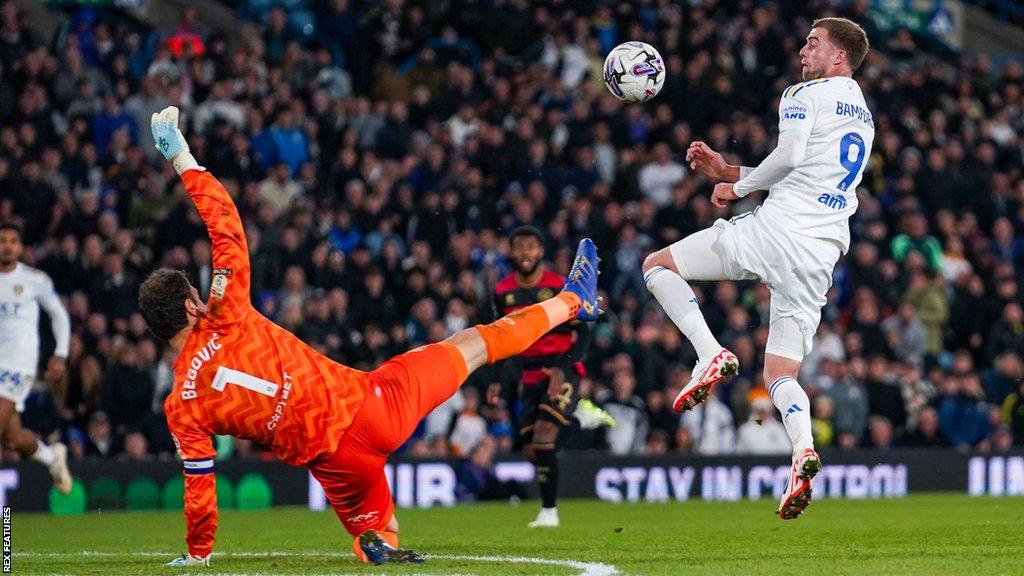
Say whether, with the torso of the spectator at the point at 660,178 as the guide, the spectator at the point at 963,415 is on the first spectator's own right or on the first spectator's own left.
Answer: on the first spectator's own left

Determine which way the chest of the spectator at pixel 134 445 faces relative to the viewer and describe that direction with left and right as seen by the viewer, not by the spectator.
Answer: facing the viewer

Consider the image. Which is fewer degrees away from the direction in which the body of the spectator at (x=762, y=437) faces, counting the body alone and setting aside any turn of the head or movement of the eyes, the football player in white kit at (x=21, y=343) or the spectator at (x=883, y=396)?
the football player in white kit

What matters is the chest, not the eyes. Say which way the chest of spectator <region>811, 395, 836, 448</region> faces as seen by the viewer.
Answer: toward the camera

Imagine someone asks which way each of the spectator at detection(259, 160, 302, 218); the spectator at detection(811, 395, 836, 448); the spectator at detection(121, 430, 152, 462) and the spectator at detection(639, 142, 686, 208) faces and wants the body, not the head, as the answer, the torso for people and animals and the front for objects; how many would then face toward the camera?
4

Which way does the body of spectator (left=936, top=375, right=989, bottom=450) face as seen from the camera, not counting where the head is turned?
toward the camera

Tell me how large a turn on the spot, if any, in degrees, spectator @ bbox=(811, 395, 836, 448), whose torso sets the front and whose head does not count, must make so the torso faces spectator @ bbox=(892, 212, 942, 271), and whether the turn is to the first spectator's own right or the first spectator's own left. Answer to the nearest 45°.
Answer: approximately 135° to the first spectator's own left

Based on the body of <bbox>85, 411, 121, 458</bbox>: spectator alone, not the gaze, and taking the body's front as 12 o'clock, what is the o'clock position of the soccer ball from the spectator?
The soccer ball is roughly at 11 o'clock from the spectator.

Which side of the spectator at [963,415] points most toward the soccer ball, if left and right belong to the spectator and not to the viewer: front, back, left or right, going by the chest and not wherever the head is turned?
front

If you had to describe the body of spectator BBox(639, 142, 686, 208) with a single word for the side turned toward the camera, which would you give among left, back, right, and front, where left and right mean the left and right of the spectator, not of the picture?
front

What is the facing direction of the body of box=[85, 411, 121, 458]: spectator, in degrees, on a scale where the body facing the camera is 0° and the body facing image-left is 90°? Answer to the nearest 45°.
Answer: approximately 0°

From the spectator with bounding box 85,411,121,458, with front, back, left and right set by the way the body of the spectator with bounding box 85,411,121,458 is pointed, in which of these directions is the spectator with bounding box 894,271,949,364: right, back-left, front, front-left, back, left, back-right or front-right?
left

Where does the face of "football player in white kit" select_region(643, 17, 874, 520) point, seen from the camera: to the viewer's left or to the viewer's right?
to the viewer's left

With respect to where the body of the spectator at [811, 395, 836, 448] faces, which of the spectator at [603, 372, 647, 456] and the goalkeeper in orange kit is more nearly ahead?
the goalkeeper in orange kit

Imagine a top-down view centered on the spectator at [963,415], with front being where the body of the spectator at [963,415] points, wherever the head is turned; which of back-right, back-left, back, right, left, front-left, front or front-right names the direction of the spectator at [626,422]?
front-right
